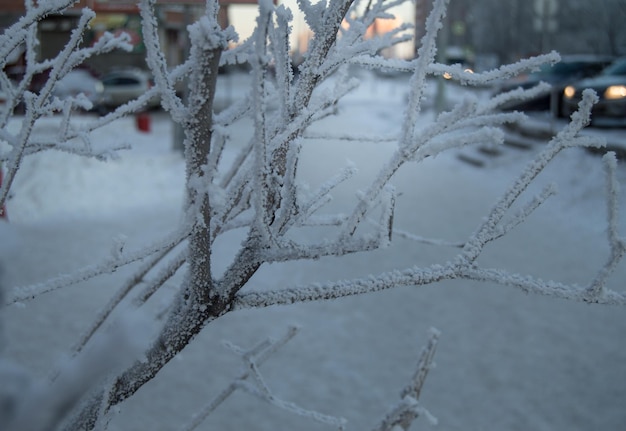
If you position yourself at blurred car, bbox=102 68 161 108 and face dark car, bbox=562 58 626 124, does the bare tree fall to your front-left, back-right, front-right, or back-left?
front-right

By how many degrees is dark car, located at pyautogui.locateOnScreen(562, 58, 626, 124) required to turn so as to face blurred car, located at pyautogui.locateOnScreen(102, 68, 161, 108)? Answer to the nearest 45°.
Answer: approximately 90° to its right

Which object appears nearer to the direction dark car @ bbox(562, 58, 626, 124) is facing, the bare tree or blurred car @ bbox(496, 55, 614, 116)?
the bare tree

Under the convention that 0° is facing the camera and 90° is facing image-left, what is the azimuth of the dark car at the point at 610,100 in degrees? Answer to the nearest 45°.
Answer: approximately 45°

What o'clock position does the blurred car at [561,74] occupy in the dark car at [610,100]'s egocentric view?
The blurred car is roughly at 4 o'clock from the dark car.

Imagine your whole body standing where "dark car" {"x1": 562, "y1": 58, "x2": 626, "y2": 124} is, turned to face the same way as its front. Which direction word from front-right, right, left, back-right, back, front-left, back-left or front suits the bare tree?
front-left

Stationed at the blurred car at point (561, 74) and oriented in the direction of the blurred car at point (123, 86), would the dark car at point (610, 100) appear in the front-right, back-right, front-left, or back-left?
back-left

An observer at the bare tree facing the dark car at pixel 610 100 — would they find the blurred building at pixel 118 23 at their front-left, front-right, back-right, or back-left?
front-left

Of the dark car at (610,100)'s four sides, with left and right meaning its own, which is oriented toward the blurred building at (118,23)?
right
